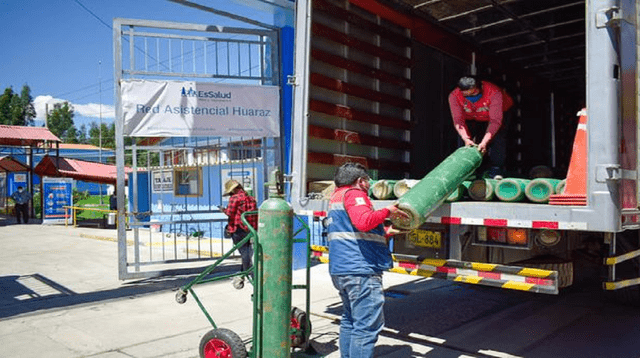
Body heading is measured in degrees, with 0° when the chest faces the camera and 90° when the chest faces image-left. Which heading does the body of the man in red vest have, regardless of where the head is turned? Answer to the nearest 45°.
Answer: approximately 45°

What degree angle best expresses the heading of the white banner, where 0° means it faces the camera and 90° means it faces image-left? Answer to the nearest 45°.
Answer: approximately 0°

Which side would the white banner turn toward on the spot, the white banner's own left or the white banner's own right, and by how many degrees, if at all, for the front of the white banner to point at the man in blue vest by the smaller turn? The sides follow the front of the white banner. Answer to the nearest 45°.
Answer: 0° — it already faces them

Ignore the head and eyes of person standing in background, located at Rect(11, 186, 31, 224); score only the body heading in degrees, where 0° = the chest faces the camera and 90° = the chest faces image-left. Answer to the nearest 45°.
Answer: approximately 0°

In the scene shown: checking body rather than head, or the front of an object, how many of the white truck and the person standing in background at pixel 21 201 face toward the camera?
1

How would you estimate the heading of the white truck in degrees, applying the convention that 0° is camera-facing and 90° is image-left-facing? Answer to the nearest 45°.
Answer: approximately 225°

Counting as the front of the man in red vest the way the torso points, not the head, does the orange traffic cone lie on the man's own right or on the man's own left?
on the man's own left

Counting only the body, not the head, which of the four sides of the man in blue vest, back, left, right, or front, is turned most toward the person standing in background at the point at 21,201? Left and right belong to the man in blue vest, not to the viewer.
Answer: left

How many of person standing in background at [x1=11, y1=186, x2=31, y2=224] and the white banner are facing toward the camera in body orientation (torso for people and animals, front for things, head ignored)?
2
